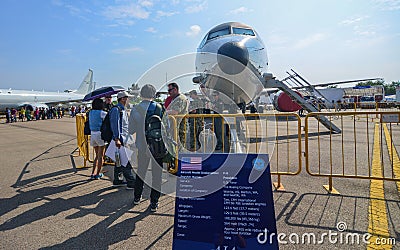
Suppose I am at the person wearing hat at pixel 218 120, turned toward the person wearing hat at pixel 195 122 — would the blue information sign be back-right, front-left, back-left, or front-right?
back-left

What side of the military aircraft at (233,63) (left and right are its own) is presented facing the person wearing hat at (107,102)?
front

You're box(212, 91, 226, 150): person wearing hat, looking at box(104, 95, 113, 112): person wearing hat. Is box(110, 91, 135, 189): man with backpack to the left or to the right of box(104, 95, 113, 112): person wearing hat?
left

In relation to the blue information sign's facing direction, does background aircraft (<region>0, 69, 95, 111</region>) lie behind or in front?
behind

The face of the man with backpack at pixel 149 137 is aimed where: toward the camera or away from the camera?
away from the camera

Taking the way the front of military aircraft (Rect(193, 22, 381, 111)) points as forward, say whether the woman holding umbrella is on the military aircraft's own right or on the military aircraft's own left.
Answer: on the military aircraft's own right

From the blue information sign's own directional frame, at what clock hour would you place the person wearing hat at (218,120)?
The person wearing hat is roughly at 6 o'clock from the blue information sign.

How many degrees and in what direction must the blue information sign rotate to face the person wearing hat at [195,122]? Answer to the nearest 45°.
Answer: approximately 180°

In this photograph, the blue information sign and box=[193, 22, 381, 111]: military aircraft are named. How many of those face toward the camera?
2

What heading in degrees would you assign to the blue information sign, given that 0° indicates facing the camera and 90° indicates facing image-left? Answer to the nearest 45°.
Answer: approximately 0°

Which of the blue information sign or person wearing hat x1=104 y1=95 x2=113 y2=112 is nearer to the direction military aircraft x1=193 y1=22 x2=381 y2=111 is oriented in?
the blue information sign
